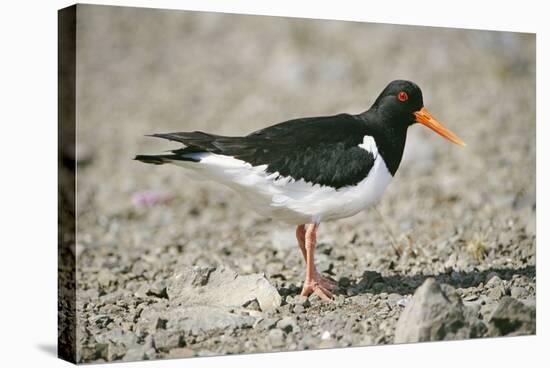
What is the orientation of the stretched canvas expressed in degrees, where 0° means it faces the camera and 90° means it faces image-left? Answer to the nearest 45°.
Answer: approximately 315°
